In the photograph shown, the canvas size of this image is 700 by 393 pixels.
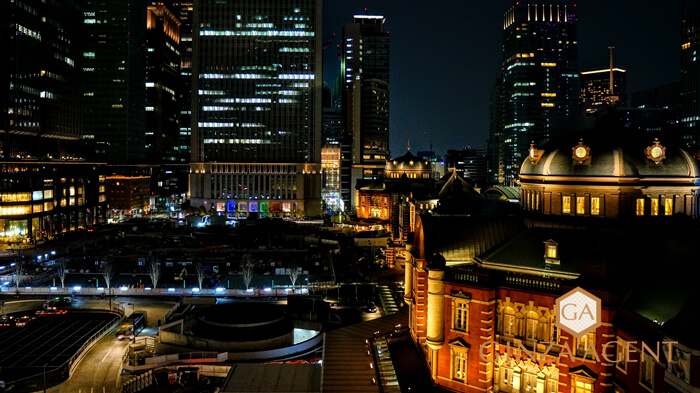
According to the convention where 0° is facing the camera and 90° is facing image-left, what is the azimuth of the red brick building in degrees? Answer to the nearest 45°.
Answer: approximately 45°
